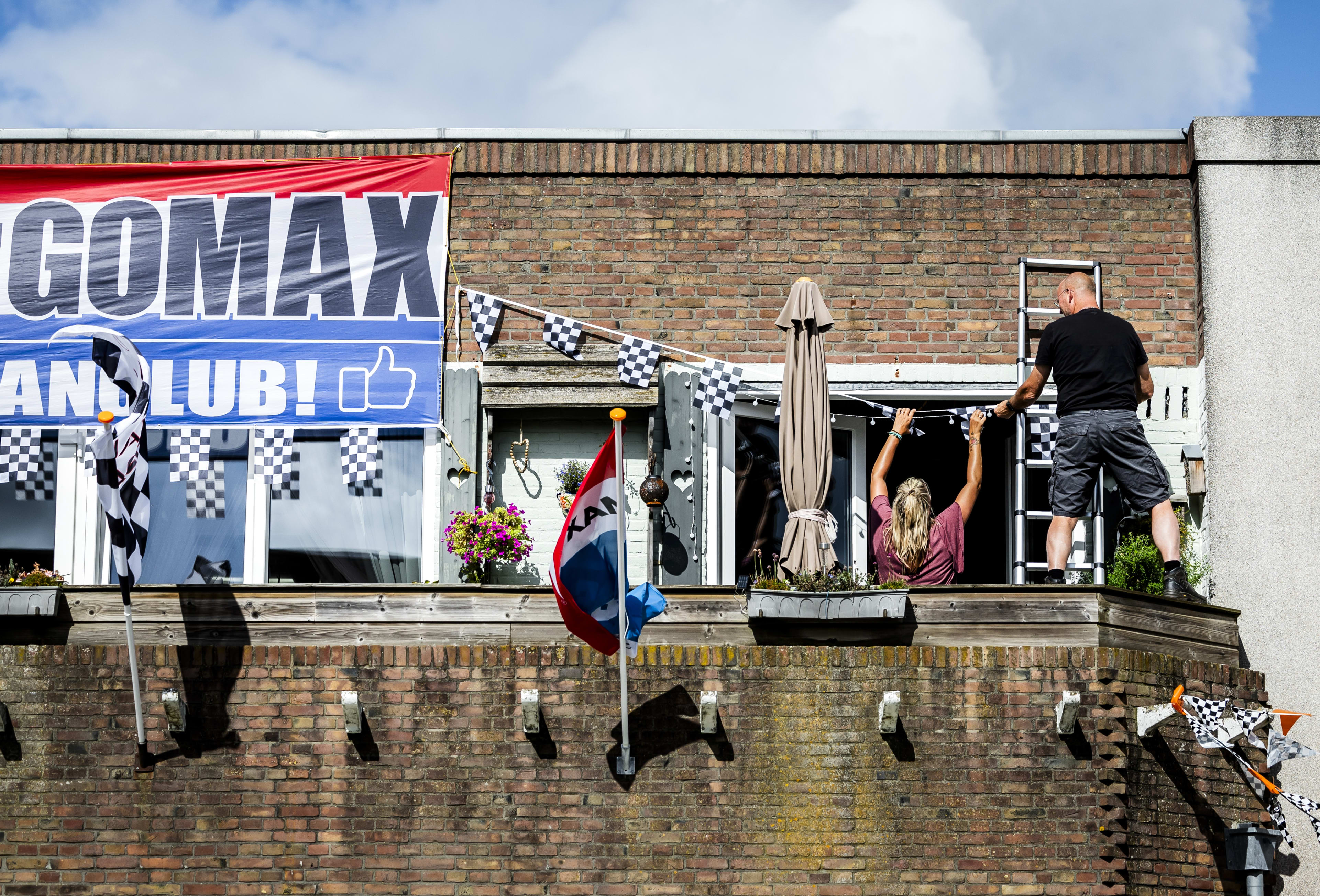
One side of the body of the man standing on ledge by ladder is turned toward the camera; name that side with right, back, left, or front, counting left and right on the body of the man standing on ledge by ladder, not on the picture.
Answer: back

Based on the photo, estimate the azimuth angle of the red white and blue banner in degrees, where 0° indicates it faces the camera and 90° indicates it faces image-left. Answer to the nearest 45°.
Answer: approximately 0°

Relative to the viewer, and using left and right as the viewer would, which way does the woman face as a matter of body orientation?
facing away from the viewer

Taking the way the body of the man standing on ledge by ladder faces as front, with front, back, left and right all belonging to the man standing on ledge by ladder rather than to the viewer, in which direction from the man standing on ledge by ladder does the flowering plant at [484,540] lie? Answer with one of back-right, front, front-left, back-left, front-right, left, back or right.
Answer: left

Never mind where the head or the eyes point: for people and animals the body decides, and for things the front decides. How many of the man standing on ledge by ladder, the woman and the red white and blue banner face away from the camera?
2

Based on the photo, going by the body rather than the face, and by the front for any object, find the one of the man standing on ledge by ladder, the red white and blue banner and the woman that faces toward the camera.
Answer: the red white and blue banner

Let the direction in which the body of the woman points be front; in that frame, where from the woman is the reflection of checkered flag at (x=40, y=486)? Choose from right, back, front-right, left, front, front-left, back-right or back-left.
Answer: left

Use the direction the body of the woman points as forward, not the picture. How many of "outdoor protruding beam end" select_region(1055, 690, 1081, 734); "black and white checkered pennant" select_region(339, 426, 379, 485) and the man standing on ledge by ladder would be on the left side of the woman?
1

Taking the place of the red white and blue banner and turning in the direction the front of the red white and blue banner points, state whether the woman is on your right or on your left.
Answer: on your left

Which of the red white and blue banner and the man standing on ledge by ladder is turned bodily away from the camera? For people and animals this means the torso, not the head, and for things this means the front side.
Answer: the man standing on ledge by ladder

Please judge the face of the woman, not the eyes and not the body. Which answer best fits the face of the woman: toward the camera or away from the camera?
away from the camera

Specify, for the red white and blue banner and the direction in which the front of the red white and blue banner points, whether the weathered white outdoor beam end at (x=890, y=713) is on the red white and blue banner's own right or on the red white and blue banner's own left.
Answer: on the red white and blue banner's own left

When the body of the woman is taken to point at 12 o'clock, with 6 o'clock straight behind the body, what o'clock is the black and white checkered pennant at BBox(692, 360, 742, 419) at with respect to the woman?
The black and white checkered pennant is roughly at 10 o'clock from the woman.

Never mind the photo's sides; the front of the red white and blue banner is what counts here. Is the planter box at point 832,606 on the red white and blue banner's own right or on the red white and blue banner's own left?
on the red white and blue banner's own left
